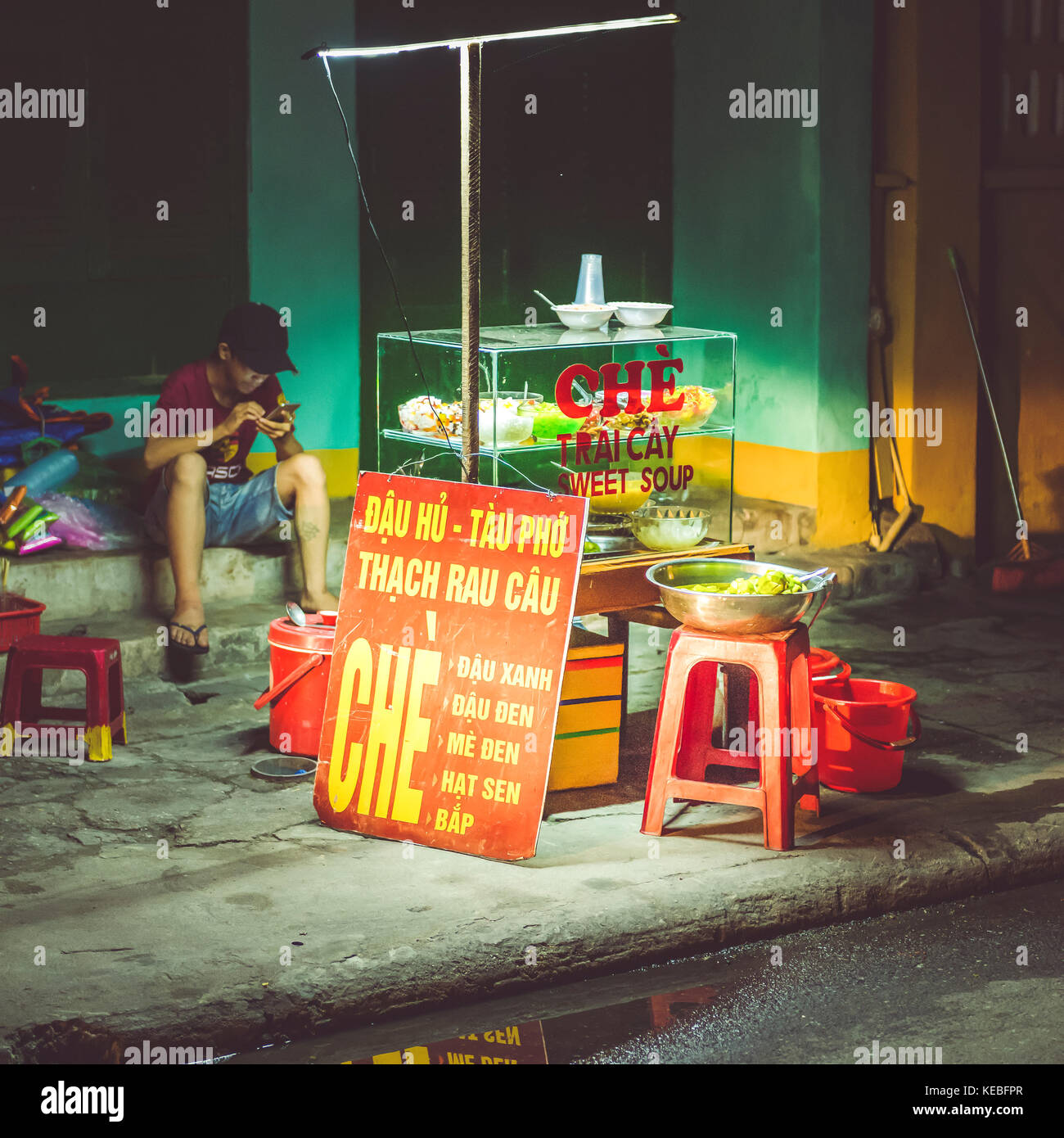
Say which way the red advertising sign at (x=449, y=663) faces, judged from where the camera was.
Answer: facing the viewer

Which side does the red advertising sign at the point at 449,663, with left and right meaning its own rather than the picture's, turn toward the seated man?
back

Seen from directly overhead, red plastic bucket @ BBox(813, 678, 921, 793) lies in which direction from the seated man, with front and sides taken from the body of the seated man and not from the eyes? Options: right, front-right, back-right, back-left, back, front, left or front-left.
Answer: front

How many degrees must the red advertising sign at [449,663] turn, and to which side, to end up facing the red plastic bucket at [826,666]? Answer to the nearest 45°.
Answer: approximately 135° to its left

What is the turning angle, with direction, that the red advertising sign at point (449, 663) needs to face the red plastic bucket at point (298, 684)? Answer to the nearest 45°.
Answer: approximately 135° to its right

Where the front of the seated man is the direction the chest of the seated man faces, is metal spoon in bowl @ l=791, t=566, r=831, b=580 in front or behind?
in front

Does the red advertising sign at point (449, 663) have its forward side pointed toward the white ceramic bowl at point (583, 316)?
no

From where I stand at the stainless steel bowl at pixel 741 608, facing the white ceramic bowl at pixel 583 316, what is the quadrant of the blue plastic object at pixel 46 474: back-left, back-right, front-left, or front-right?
front-left

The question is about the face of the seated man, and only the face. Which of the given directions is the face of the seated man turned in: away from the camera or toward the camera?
toward the camera

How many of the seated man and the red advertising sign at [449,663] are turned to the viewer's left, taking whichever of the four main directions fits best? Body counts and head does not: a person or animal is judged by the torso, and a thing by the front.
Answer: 0

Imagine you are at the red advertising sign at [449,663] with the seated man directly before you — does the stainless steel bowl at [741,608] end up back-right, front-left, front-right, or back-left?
back-right

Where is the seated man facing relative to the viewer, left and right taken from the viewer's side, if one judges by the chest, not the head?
facing the viewer and to the right of the viewer

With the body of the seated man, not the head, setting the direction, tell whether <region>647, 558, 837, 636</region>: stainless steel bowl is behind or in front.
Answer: in front
